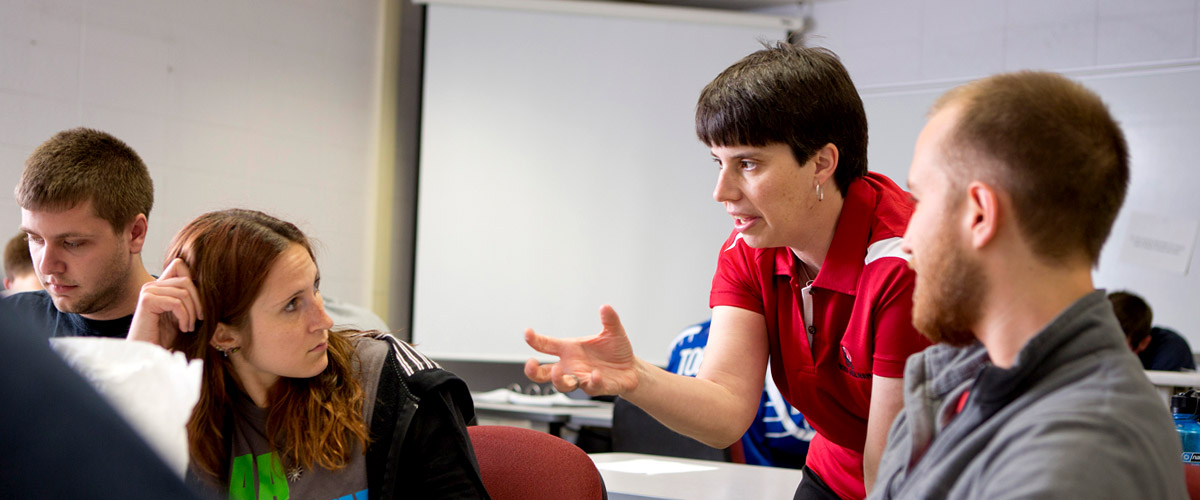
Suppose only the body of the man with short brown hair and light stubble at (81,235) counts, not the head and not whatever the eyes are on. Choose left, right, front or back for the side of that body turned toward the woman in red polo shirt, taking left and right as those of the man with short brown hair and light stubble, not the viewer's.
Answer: left

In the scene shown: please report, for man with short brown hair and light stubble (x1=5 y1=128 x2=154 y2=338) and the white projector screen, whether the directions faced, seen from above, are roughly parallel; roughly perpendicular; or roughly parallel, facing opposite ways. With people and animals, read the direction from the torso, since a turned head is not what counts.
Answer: roughly parallel

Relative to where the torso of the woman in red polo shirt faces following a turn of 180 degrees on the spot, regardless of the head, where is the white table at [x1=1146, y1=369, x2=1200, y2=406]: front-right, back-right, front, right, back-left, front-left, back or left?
front

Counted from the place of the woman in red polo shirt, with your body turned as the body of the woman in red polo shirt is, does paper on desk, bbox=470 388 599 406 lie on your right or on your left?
on your right

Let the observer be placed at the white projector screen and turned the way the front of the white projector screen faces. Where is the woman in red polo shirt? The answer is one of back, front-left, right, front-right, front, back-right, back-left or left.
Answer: front

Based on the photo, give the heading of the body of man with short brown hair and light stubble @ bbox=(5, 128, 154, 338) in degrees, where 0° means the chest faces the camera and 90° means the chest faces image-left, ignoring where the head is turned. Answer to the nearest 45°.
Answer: approximately 45°

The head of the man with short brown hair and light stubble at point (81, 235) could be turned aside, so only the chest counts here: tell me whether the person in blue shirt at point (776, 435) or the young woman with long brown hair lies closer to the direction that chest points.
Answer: the young woman with long brown hair

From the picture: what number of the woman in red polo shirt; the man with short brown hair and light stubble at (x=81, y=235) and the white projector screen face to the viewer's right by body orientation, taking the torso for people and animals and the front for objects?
0

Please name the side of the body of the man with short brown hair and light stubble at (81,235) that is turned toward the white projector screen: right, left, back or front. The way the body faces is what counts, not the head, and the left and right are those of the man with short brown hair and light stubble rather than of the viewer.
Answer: back

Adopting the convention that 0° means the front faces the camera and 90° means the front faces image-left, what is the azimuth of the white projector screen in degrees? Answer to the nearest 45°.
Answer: approximately 0°

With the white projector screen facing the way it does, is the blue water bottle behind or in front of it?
in front

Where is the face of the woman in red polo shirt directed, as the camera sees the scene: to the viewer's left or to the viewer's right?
to the viewer's left

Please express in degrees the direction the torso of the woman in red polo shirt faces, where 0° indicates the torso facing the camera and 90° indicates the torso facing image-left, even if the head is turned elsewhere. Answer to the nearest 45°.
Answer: approximately 45°
